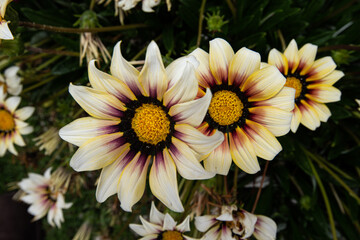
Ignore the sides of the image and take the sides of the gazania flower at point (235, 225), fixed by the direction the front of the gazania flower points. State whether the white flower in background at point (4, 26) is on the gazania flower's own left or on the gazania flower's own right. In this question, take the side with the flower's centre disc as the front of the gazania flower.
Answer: on the gazania flower's own right

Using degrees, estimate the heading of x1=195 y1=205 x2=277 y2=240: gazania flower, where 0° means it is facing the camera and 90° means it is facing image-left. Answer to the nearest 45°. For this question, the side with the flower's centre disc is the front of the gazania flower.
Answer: approximately 0°

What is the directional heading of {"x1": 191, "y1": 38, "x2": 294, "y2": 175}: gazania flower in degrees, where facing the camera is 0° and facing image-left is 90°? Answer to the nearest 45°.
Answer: approximately 0°

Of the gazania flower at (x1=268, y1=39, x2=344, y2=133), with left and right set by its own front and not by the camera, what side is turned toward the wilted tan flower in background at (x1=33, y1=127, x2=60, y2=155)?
right

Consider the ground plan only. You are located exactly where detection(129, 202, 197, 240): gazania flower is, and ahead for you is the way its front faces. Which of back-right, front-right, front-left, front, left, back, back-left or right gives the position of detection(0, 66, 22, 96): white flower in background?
back-right

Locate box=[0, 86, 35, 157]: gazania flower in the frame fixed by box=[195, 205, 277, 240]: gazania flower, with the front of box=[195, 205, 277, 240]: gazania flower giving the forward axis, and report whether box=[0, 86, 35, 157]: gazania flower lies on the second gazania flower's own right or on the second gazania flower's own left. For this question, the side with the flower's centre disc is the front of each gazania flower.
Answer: on the second gazania flower's own right
